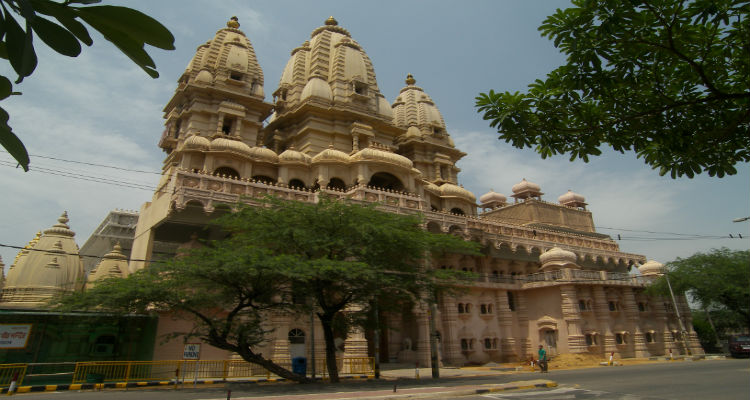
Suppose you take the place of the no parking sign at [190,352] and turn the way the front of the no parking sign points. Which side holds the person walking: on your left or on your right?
on your left

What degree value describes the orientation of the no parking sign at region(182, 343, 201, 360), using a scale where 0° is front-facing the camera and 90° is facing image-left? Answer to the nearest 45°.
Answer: approximately 0°

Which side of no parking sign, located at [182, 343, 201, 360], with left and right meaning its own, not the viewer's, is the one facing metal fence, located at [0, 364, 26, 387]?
right

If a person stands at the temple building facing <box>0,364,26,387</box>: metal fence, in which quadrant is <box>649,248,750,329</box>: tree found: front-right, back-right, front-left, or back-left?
back-left

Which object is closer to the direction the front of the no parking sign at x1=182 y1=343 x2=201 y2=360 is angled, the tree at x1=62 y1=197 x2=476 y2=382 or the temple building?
the tree

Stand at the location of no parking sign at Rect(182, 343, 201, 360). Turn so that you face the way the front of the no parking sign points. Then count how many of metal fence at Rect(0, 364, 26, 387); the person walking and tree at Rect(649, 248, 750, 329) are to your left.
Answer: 2

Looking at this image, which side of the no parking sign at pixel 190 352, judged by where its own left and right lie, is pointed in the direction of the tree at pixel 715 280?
left
